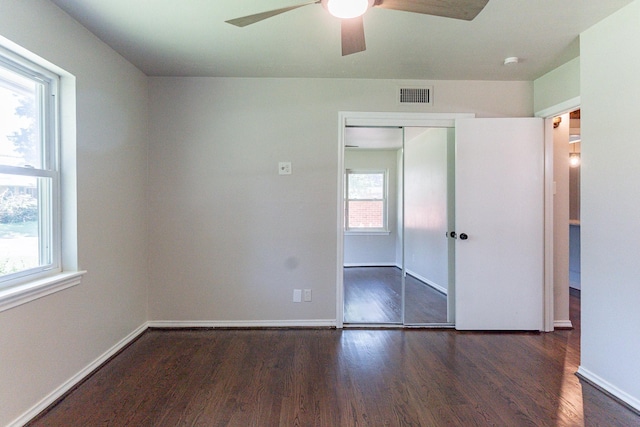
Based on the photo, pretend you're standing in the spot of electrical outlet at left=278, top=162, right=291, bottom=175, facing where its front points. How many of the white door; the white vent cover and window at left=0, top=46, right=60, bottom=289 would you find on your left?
2

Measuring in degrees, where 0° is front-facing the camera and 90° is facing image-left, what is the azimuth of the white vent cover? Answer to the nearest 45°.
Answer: approximately 0°

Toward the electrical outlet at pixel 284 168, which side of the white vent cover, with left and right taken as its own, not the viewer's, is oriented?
right

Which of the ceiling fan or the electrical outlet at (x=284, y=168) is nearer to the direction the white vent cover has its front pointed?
the ceiling fan

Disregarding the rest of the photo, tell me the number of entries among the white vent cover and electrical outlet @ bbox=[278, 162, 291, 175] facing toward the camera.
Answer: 2

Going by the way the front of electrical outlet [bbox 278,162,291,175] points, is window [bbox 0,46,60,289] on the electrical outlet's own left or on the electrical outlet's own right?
on the electrical outlet's own right

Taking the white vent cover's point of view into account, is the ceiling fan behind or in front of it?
in front

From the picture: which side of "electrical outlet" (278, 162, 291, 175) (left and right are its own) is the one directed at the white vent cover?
left
